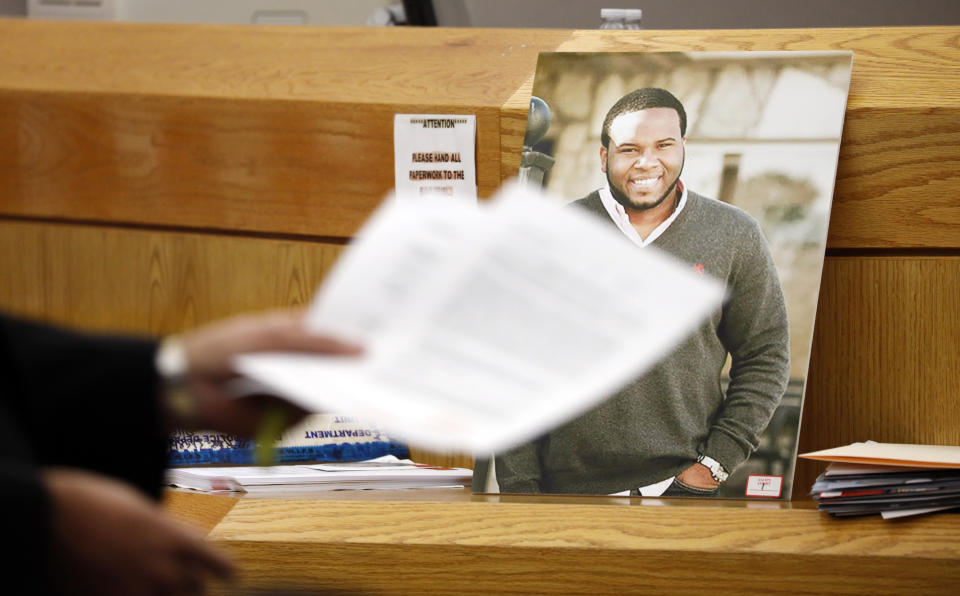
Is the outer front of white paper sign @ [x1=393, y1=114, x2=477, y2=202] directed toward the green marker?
yes

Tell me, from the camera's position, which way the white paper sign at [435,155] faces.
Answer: facing the viewer

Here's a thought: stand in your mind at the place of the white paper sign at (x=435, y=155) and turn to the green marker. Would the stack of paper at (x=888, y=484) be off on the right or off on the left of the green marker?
left

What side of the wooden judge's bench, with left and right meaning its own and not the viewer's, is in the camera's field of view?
front
